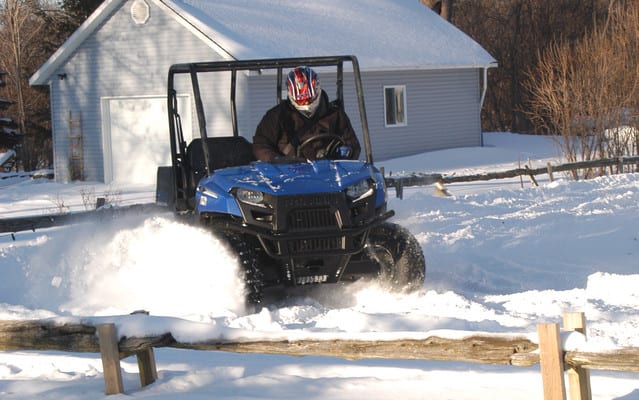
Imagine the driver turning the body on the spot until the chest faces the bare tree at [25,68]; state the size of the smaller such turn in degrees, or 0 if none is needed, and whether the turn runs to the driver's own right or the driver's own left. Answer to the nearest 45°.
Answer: approximately 180°

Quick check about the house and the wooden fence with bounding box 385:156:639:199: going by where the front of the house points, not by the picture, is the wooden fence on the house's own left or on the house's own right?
on the house's own left

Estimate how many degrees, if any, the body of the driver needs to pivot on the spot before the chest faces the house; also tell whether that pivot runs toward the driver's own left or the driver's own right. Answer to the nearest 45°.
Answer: approximately 180°

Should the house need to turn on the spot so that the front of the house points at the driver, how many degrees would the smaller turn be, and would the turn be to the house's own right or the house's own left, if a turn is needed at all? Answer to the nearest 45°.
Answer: approximately 45° to the house's own left

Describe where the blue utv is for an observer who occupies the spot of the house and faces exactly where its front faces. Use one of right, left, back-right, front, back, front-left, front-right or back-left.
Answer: front-left

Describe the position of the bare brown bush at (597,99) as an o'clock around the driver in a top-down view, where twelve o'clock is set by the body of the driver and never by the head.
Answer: The bare brown bush is roughly at 7 o'clock from the driver.

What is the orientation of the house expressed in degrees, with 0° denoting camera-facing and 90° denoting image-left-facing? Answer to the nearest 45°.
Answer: approximately 45°

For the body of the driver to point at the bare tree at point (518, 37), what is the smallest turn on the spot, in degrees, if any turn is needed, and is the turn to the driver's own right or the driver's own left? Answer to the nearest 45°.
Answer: approximately 180°

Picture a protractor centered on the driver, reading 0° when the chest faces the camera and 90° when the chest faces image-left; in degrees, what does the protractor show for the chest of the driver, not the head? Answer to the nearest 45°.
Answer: approximately 0°

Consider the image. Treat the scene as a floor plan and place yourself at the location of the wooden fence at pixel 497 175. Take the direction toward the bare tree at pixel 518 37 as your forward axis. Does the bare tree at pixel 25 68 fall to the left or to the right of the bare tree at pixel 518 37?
left
